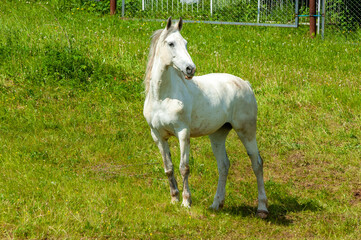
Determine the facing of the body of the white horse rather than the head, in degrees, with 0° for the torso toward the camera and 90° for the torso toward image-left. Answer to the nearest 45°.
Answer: approximately 45°

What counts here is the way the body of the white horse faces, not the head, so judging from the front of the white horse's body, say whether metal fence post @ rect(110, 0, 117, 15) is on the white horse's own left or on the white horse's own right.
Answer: on the white horse's own right

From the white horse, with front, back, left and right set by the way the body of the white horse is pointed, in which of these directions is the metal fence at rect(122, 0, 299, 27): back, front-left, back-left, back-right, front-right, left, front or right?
back-right

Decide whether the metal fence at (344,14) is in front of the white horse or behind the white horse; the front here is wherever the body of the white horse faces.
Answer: behind

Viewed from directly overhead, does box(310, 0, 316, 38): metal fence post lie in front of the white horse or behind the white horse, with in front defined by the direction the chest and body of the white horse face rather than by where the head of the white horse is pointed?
behind

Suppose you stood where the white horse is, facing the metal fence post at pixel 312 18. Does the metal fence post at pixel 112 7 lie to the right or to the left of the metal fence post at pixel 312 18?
left
